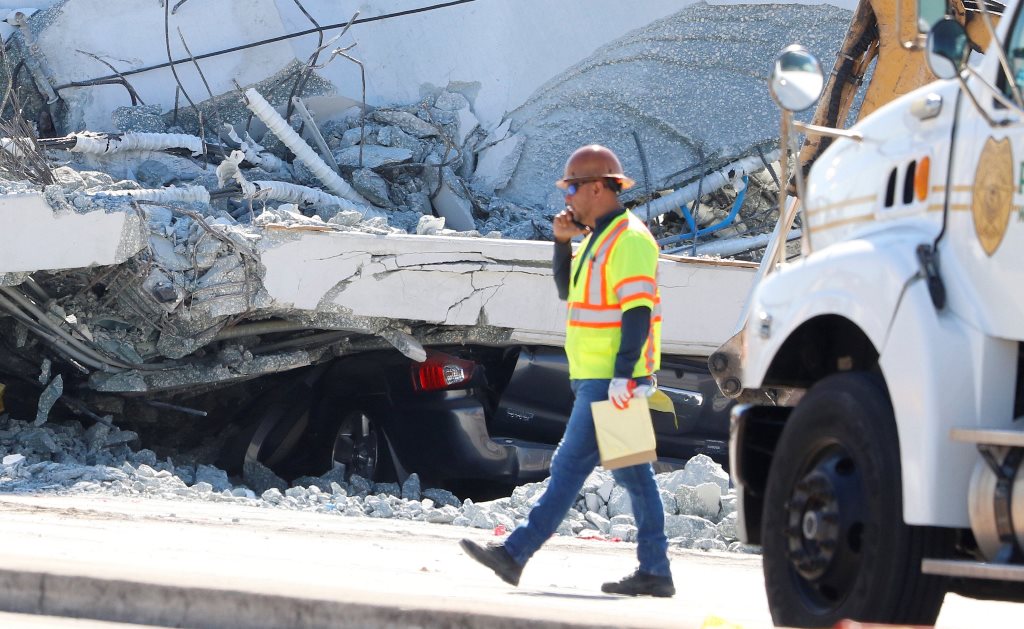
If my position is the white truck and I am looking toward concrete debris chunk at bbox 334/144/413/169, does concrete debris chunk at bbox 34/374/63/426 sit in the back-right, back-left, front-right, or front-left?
front-left

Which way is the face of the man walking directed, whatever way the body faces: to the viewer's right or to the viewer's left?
to the viewer's left

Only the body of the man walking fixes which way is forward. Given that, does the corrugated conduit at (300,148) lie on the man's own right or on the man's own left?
on the man's own right

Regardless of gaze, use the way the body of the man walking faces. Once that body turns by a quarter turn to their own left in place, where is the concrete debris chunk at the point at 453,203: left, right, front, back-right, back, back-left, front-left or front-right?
back

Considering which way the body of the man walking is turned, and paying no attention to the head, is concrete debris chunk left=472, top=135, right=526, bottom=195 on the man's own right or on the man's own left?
on the man's own right

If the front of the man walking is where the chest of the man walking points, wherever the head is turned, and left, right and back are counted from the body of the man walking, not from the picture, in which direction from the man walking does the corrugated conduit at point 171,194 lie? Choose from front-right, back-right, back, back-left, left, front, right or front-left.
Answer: front-right

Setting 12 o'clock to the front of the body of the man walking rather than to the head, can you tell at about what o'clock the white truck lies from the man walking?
The white truck is roughly at 8 o'clock from the man walking.

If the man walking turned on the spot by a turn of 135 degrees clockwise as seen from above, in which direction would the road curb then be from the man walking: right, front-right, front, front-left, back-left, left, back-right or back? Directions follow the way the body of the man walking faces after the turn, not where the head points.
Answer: back

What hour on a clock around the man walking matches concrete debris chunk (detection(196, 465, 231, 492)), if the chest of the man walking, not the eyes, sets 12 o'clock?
The concrete debris chunk is roughly at 2 o'clock from the man walking.

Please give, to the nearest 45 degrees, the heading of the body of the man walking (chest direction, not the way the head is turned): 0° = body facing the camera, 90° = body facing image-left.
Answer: approximately 90°

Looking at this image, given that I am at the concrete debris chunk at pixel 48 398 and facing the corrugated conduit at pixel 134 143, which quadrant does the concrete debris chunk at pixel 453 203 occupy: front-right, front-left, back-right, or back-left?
front-right

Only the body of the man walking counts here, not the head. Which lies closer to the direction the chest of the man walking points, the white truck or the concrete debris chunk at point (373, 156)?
the concrete debris chunk
